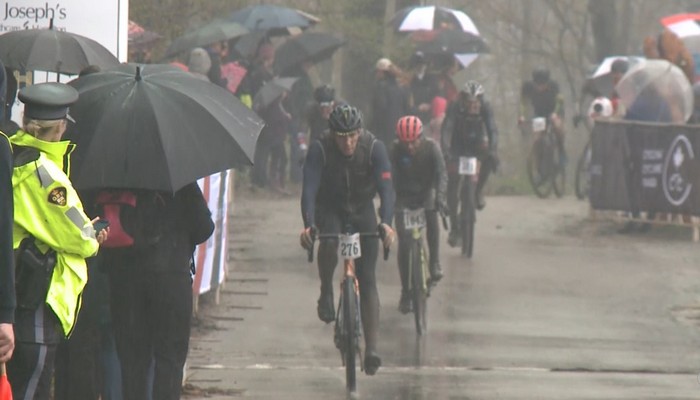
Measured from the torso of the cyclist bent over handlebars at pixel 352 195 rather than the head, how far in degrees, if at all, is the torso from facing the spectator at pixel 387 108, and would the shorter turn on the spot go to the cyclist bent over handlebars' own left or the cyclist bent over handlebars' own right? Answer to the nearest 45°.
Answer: approximately 180°

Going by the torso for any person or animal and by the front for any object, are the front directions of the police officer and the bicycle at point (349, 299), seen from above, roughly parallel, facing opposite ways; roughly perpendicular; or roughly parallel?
roughly perpendicular

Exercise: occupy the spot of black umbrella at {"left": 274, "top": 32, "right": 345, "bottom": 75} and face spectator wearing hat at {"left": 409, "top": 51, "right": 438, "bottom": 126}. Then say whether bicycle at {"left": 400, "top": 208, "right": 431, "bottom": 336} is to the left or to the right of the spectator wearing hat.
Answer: right

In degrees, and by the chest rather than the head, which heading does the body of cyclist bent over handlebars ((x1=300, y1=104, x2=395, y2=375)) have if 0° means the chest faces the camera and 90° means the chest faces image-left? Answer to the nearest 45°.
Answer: approximately 0°

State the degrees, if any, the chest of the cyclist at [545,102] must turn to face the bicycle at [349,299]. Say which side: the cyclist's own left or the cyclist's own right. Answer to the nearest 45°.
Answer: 0° — they already face it

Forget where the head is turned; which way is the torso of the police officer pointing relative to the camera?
to the viewer's right

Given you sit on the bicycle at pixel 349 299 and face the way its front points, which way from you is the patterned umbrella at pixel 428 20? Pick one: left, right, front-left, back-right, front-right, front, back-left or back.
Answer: back

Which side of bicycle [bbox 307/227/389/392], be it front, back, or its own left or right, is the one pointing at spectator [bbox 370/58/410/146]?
back

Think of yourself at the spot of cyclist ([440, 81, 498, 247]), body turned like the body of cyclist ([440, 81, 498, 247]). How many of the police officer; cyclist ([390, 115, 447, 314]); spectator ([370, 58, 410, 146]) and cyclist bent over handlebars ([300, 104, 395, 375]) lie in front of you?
3
